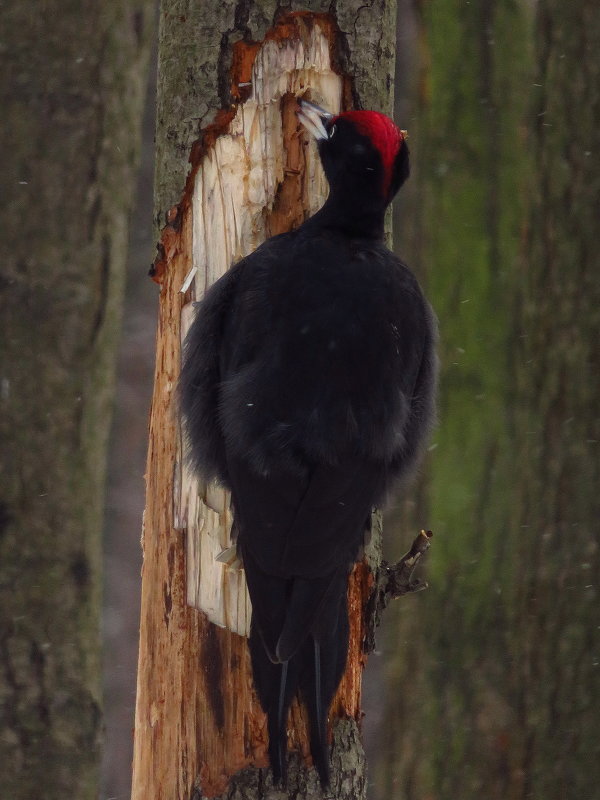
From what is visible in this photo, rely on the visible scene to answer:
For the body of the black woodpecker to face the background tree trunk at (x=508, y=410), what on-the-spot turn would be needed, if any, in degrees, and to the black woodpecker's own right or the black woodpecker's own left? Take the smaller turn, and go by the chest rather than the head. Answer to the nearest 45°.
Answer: approximately 45° to the black woodpecker's own right

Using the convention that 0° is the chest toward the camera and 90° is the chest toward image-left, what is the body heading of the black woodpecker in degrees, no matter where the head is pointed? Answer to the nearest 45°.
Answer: approximately 180°
